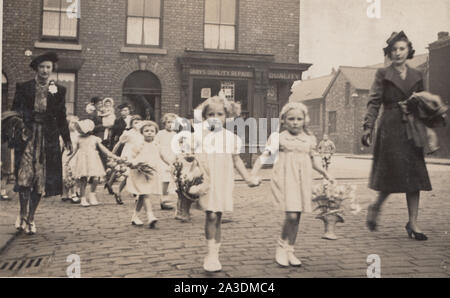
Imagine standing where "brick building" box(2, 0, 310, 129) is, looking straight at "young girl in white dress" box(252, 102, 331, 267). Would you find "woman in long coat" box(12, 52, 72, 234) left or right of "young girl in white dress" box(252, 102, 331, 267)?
right

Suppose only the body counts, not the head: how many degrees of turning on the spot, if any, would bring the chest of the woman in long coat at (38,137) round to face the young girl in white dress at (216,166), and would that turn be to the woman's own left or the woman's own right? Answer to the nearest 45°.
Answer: approximately 45° to the woman's own left

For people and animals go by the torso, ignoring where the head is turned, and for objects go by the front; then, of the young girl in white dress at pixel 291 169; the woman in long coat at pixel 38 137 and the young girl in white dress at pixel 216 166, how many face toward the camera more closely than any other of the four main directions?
3

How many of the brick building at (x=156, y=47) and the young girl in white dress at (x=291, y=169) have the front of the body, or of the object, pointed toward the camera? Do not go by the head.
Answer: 2

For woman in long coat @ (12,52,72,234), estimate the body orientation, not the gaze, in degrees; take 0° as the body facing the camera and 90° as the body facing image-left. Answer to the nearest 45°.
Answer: approximately 0°

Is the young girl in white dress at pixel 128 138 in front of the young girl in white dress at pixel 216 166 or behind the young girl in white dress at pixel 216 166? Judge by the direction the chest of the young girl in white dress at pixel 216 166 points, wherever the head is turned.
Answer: behind

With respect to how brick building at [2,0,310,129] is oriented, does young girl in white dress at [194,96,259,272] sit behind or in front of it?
in front
